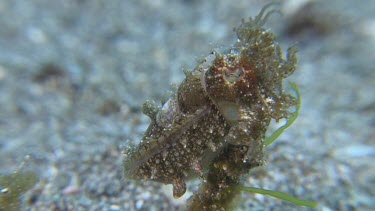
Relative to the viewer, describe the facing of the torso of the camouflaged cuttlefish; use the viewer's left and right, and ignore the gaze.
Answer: facing to the right of the viewer
